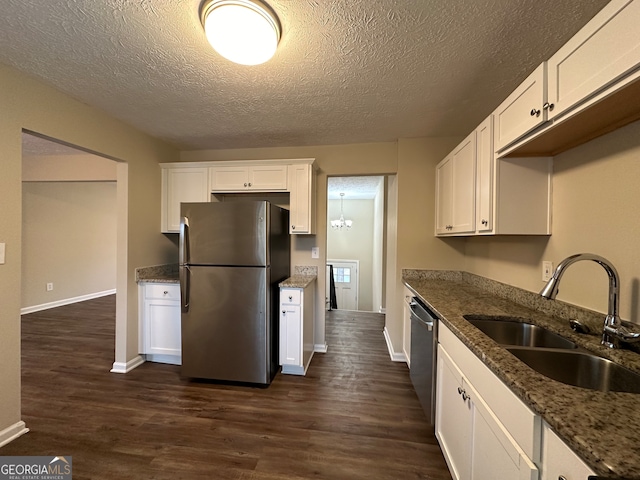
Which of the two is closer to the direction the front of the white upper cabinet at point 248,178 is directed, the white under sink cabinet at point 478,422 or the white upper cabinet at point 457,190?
the white under sink cabinet

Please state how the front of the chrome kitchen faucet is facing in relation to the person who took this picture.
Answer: facing to the left of the viewer

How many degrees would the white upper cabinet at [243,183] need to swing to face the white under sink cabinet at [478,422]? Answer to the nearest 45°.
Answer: approximately 45° to its left

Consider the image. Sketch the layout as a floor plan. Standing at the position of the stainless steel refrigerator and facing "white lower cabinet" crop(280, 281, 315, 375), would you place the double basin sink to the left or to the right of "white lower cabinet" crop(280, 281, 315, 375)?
right

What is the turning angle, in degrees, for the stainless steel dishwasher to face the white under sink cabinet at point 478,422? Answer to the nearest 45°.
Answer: approximately 90° to its left

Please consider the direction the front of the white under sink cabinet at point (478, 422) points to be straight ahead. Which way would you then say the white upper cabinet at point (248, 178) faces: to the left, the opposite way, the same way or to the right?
to the left

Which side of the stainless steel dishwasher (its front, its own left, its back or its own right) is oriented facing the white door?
right

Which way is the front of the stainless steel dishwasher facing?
to the viewer's left

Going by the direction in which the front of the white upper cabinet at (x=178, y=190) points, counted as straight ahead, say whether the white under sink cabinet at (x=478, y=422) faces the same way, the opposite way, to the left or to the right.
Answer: to the right

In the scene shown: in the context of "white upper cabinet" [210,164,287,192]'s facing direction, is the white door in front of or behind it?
behind

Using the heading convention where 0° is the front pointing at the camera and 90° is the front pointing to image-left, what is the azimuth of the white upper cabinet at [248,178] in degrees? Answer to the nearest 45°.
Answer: approximately 0°

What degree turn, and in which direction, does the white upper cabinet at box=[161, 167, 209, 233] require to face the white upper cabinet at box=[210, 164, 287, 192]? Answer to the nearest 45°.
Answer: approximately 45° to its left
